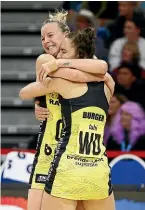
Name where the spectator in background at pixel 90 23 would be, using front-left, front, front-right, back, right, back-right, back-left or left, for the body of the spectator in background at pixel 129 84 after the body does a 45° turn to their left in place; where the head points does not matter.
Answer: back-right

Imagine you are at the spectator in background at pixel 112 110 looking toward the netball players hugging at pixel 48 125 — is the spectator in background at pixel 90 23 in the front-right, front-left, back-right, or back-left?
back-right

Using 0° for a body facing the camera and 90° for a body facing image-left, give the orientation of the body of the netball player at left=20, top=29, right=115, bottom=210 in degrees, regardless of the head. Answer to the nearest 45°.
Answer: approximately 135°

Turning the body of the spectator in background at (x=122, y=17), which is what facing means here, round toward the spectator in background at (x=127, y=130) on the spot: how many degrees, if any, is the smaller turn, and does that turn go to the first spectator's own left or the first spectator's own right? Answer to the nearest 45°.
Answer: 0° — they already face them

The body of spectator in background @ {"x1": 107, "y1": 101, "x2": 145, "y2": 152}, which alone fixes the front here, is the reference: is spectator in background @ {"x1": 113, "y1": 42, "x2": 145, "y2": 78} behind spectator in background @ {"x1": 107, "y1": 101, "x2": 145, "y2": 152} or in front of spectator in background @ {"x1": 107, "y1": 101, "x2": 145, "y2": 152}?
behind

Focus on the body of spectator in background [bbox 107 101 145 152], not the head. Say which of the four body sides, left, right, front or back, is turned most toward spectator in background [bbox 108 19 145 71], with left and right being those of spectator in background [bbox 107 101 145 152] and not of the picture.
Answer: back

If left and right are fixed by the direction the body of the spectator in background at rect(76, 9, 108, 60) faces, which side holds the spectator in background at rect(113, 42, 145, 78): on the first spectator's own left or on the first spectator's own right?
on the first spectator's own left

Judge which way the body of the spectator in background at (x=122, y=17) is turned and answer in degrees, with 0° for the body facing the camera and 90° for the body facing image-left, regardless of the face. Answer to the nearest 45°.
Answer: approximately 0°

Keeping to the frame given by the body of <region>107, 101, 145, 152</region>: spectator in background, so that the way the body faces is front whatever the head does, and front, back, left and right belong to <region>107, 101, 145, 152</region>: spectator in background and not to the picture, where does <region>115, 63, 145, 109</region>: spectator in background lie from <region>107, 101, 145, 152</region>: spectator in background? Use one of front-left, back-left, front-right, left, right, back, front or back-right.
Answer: back

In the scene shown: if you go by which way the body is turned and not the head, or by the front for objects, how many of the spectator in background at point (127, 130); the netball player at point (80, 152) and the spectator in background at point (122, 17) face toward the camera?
2

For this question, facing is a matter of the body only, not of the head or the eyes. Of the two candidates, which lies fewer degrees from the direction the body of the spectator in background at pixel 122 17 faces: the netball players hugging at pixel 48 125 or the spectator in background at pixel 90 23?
the netball players hugging

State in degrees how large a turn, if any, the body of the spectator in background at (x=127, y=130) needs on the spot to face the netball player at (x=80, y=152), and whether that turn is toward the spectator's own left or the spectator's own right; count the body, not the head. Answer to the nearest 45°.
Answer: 0° — they already face them
